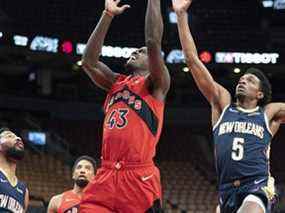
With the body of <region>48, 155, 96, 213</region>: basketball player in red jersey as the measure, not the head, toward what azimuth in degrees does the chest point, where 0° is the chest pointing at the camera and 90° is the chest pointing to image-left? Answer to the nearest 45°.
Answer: approximately 0°

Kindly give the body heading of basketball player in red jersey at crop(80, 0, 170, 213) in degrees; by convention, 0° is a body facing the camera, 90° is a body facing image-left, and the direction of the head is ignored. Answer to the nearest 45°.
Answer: approximately 45°

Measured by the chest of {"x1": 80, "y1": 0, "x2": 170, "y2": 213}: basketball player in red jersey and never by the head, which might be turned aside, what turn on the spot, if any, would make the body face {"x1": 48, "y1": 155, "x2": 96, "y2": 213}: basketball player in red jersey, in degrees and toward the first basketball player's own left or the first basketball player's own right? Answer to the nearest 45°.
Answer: approximately 135° to the first basketball player's own right
